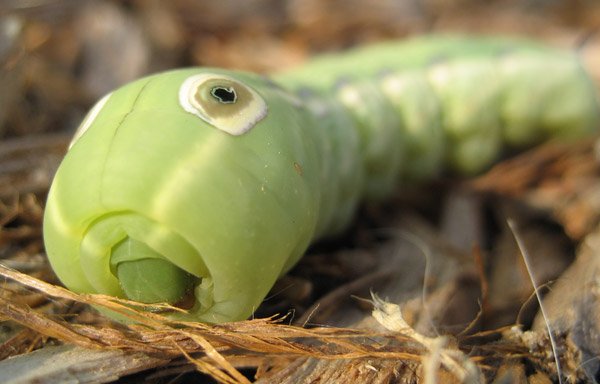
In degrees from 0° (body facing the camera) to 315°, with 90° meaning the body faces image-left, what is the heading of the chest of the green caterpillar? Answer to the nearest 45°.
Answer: approximately 45°
